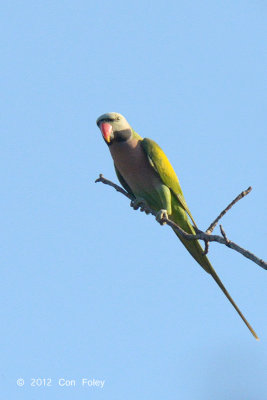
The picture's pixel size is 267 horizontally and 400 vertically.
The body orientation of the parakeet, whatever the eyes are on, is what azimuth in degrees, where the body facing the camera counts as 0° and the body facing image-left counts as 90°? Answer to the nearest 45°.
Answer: approximately 45°
